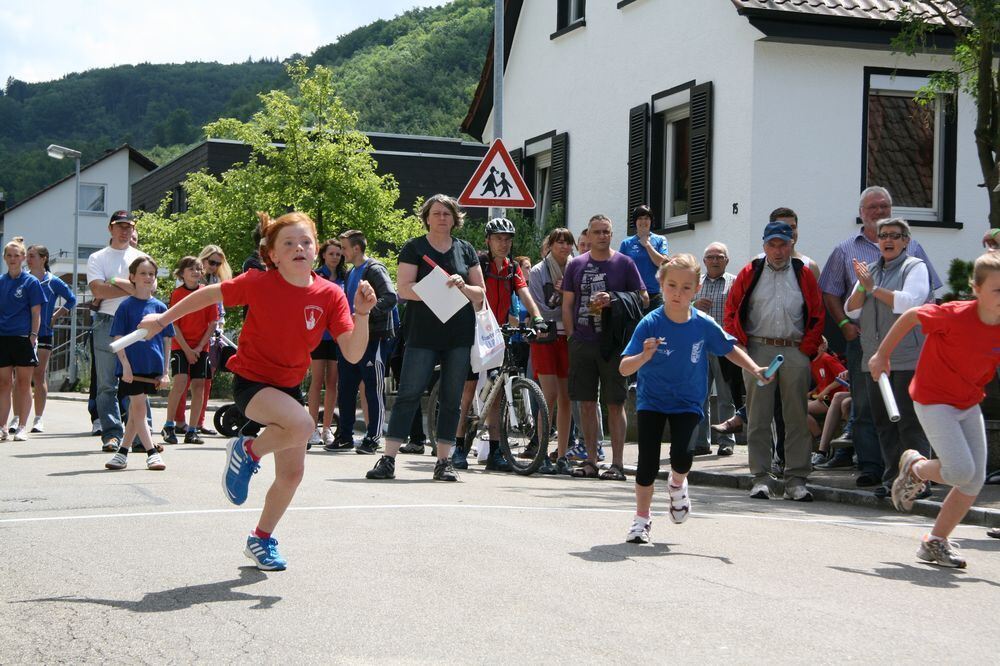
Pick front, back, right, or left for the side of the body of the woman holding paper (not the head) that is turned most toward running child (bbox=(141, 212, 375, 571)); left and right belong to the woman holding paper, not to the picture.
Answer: front

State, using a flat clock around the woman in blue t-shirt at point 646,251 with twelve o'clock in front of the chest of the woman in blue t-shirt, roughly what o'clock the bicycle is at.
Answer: The bicycle is roughly at 1 o'clock from the woman in blue t-shirt.

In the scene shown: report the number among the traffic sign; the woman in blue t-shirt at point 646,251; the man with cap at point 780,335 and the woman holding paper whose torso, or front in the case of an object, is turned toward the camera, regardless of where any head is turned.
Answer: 4

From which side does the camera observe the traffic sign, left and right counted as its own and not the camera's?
front

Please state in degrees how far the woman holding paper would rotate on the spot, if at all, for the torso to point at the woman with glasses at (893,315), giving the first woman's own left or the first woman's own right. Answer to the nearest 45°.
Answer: approximately 90° to the first woman's own left

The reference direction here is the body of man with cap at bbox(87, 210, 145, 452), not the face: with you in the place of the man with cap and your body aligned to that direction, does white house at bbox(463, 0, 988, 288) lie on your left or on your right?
on your left

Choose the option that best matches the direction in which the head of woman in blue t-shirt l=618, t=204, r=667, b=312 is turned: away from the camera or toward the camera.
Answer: toward the camera

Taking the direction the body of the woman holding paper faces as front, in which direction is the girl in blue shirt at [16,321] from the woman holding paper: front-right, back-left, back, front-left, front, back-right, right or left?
back-right

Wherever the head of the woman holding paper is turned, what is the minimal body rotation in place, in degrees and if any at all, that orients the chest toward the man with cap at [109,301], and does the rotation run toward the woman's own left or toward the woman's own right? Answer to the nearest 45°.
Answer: approximately 135° to the woman's own right

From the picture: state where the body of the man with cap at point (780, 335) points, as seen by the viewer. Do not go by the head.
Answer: toward the camera

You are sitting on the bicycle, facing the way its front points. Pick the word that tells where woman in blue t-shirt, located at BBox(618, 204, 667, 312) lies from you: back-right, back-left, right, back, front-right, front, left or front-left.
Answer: left

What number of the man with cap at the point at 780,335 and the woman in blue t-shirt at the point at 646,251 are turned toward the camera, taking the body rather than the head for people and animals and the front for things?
2

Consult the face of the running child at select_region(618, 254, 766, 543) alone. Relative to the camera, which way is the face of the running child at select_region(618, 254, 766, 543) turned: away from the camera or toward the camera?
toward the camera

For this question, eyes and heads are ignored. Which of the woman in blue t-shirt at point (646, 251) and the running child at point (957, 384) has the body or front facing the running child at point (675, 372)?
the woman in blue t-shirt

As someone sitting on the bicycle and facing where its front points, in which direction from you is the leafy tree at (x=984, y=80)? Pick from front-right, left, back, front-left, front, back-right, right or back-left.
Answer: front-left
